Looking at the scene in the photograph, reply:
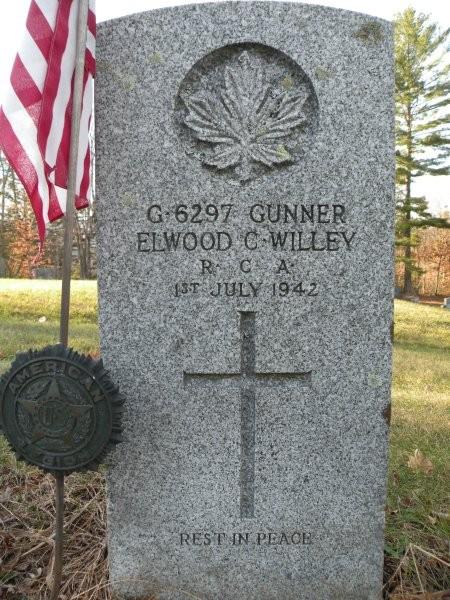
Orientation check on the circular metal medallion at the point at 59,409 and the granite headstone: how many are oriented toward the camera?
2

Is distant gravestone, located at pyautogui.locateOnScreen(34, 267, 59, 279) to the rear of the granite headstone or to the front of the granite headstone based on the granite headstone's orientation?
to the rear

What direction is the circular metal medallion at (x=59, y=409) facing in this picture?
toward the camera

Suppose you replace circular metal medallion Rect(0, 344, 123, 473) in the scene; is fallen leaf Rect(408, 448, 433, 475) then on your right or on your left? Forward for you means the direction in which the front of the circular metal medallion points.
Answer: on your left

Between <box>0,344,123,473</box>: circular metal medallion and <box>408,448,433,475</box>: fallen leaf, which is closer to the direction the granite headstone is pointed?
the circular metal medallion

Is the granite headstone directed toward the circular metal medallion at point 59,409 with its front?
no

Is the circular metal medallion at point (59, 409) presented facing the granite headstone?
no

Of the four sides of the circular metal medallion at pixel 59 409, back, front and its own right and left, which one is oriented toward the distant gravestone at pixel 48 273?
back

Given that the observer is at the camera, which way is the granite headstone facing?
facing the viewer

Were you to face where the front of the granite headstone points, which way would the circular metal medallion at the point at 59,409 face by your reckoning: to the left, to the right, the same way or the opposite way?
the same way

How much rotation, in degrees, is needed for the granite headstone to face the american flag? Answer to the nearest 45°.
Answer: approximately 90° to its right

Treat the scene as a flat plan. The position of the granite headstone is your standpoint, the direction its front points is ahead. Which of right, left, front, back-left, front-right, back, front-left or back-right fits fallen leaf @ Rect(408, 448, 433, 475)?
back-left
